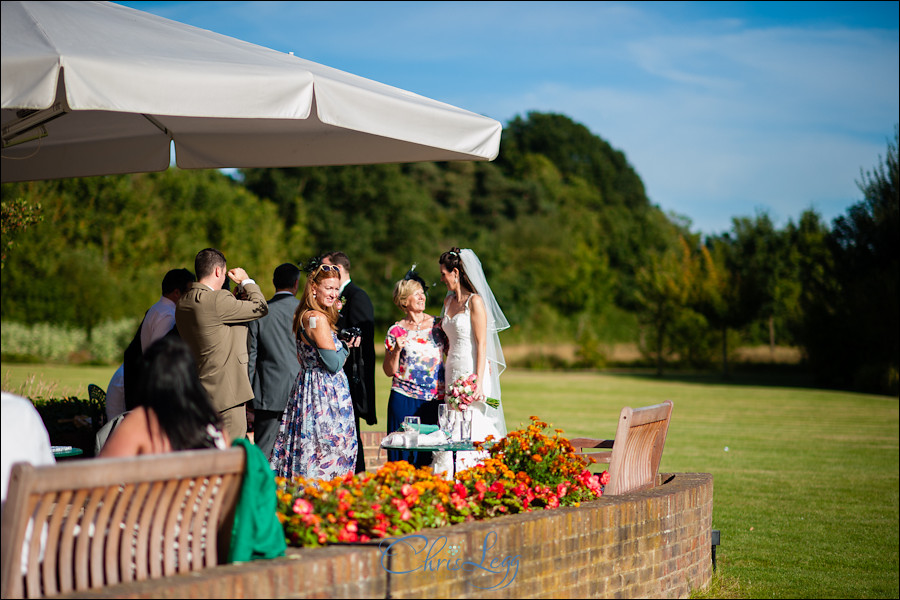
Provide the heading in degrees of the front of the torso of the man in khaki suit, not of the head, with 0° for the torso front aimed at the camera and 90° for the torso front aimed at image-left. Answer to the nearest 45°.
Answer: approximately 225°

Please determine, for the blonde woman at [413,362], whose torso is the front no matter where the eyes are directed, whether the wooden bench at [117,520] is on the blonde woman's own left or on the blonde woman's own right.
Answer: on the blonde woman's own right

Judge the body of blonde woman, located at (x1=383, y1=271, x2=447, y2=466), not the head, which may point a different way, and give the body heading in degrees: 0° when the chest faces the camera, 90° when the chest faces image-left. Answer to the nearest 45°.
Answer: approximately 315°

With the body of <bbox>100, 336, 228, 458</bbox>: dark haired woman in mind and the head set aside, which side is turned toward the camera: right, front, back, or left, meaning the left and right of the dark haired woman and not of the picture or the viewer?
back

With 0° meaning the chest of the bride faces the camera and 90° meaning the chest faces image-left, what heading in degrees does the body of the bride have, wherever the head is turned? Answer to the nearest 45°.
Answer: approximately 45°

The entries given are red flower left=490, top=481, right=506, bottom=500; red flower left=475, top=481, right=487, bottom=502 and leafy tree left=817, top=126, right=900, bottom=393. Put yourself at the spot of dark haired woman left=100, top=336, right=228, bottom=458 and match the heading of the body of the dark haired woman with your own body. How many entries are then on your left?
0

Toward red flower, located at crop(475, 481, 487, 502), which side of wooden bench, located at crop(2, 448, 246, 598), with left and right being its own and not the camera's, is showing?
right

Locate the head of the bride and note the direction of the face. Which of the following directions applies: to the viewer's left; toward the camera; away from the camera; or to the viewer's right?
to the viewer's left

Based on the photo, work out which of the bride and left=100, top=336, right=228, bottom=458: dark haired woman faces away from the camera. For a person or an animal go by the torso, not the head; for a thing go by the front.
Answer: the dark haired woman

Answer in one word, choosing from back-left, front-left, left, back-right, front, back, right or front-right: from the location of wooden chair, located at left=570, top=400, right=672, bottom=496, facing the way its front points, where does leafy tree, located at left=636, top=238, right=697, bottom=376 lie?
front-right

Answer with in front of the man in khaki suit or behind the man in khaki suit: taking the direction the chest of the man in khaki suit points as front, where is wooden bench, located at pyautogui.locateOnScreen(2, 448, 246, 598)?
behind

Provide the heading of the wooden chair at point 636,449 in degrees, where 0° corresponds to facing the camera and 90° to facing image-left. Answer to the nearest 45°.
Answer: approximately 135°

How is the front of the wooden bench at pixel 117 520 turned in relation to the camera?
facing away from the viewer and to the left of the viewer

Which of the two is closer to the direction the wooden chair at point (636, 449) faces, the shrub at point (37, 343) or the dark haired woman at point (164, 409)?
the shrub

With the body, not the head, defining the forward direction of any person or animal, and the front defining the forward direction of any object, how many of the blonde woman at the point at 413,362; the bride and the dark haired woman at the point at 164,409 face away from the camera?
1

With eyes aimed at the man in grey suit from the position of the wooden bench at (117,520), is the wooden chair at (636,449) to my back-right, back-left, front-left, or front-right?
front-right

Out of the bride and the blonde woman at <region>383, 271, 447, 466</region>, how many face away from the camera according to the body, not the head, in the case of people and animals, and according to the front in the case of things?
0

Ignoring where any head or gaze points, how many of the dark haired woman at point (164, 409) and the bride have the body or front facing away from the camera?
1

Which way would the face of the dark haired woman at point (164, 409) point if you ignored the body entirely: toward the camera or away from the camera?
away from the camera

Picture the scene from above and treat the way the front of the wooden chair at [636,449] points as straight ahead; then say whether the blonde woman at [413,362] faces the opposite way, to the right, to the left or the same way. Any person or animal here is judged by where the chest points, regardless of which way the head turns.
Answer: the opposite way
